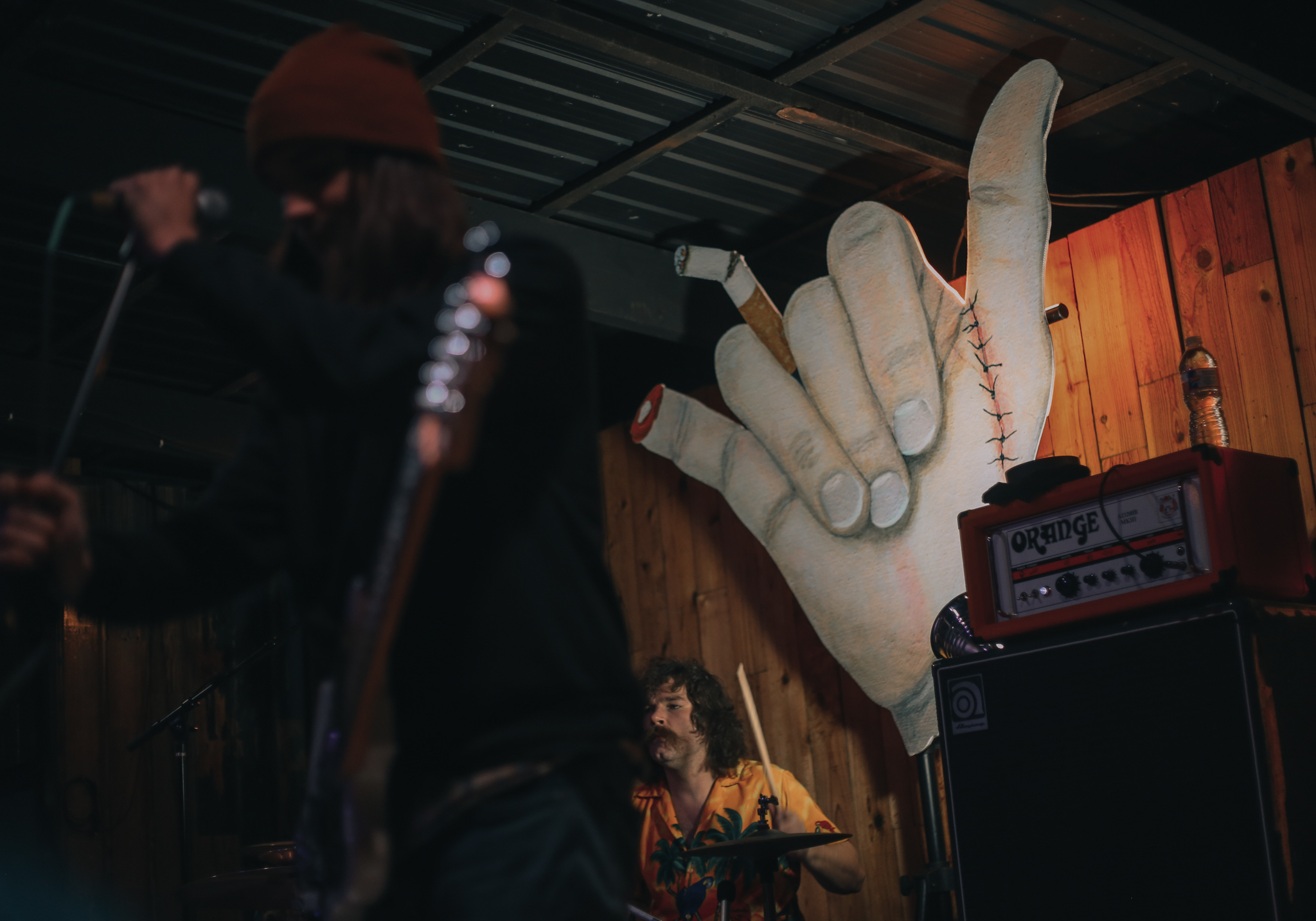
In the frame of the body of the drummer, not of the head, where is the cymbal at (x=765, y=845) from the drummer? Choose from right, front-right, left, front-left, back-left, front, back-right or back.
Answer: front-left

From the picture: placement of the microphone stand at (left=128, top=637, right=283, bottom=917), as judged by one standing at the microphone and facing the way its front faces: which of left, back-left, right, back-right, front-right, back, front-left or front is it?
left

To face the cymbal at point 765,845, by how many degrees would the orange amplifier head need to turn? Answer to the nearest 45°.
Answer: approximately 45° to its right

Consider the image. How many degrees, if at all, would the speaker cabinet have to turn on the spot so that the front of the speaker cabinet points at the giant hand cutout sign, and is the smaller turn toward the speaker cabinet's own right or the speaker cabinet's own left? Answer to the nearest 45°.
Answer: approximately 90° to the speaker cabinet's own right

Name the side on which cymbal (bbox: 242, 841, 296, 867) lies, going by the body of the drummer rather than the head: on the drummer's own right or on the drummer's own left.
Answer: on the drummer's own right

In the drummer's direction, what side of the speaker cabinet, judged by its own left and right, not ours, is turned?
right

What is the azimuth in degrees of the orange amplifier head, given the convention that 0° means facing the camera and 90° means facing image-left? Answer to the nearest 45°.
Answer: approximately 45°

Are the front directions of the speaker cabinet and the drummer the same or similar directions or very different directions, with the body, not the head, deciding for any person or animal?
same or similar directions

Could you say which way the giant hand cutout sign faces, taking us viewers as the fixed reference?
facing the viewer

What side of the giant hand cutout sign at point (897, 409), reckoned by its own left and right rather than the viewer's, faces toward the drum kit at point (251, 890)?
right

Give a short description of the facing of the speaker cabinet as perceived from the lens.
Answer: facing the viewer and to the left of the viewer

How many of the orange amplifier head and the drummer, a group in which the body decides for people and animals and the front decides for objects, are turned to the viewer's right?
0

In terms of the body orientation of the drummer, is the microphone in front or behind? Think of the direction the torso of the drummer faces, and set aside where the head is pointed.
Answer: in front

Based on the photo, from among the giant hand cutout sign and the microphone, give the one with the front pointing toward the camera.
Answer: the giant hand cutout sign

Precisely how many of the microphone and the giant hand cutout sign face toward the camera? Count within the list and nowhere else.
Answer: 1

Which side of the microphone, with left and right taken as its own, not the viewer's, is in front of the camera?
right

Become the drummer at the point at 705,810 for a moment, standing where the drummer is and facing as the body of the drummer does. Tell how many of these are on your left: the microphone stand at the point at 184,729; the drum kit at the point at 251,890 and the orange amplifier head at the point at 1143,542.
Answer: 1

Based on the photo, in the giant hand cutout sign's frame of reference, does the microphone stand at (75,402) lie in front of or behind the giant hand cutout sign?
in front
